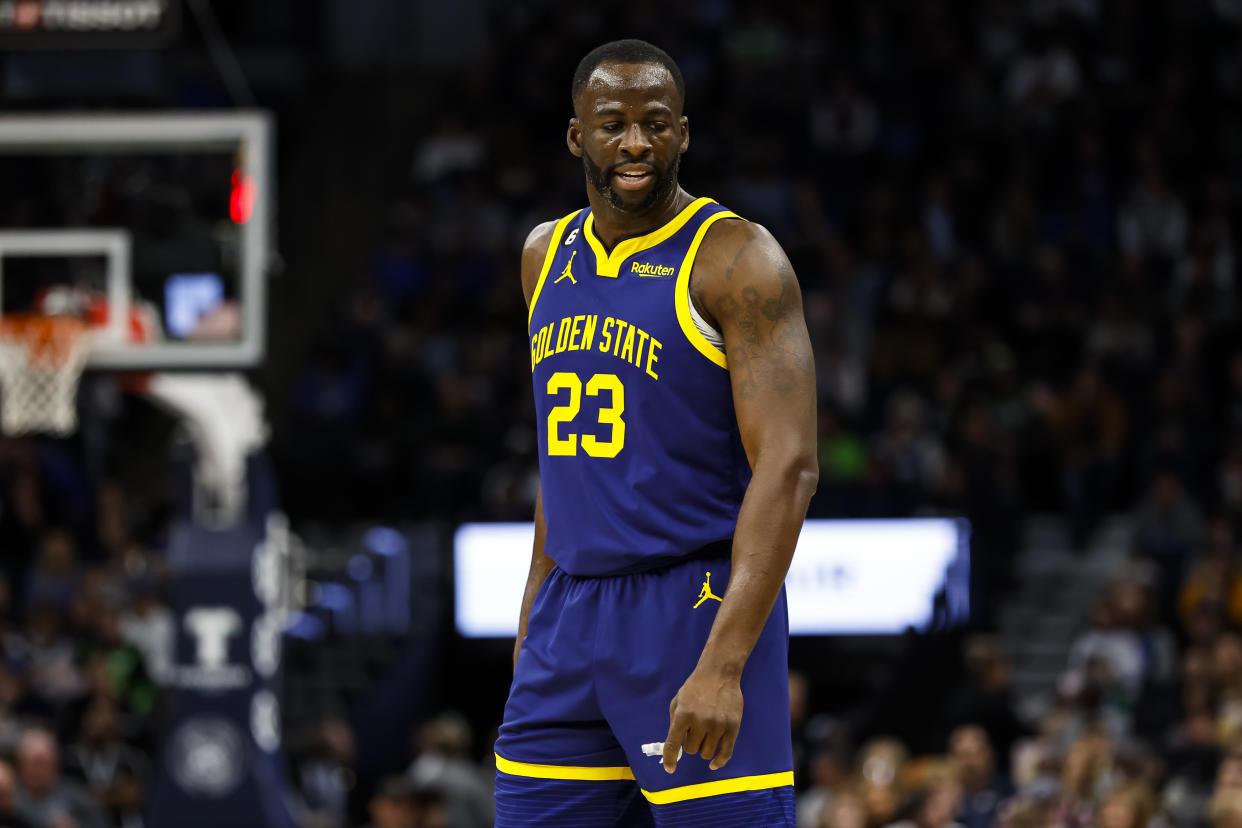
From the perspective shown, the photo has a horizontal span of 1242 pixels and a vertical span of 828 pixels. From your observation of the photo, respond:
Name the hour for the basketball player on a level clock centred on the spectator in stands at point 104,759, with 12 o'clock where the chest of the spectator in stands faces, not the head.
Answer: The basketball player is roughly at 12 o'clock from the spectator in stands.

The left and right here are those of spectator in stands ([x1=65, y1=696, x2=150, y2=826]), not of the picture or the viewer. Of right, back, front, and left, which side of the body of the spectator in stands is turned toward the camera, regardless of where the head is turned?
front

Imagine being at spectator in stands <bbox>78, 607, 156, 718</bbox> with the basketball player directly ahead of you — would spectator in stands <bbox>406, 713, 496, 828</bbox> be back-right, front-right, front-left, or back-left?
front-left

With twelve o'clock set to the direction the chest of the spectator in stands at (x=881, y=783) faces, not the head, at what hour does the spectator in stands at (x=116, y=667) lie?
the spectator in stands at (x=116, y=667) is roughly at 4 o'clock from the spectator in stands at (x=881, y=783).

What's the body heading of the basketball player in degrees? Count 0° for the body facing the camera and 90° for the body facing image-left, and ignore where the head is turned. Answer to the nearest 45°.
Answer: approximately 45°

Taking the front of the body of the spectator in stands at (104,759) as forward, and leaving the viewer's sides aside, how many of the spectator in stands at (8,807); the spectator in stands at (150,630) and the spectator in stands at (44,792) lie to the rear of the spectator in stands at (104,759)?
1

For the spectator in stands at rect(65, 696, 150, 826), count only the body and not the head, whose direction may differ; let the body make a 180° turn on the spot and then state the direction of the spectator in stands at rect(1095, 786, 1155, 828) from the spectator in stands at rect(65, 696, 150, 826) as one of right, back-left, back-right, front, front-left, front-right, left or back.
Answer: back-right

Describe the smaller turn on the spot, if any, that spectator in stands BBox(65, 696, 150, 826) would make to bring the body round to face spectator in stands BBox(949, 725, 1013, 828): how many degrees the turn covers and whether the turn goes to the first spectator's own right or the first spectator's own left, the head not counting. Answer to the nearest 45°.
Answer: approximately 45° to the first spectator's own left

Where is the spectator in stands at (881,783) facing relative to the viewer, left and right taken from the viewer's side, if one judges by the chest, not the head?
facing the viewer

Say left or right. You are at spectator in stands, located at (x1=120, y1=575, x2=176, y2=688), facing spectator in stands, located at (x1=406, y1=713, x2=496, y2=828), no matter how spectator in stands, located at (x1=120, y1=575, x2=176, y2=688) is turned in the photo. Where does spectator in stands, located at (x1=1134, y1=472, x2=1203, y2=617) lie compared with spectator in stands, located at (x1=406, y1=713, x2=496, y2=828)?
left

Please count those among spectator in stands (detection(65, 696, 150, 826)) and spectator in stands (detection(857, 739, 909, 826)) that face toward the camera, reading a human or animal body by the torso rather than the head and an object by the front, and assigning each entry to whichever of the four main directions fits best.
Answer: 2

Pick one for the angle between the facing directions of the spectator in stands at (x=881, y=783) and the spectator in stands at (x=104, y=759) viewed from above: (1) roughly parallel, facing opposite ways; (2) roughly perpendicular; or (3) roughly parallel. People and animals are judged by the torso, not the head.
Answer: roughly parallel

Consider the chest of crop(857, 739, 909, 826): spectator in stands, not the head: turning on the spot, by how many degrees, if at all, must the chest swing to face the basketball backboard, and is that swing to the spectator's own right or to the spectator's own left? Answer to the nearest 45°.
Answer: approximately 90° to the spectator's own right
